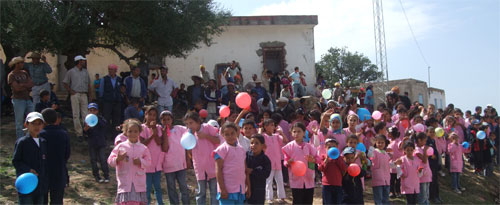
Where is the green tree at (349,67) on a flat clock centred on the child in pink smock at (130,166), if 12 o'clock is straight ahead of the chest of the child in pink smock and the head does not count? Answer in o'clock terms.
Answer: The green tree is roughly at 7 o'clock from the child in pink smock.

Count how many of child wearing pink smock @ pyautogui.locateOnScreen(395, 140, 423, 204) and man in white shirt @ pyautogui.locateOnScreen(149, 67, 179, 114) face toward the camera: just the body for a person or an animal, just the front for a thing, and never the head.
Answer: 2

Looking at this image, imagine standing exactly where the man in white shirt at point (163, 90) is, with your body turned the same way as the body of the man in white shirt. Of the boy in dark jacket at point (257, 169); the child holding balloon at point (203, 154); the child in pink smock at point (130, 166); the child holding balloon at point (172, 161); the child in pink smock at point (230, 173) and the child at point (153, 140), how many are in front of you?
6

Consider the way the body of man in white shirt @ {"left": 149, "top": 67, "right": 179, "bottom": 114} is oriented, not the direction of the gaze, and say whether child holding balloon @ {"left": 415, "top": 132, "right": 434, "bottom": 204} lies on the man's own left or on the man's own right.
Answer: on the man's own left

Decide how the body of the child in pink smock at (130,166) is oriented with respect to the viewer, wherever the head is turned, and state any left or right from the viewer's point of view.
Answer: facing the viewer

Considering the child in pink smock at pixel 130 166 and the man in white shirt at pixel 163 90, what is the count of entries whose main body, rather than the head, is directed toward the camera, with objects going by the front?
2

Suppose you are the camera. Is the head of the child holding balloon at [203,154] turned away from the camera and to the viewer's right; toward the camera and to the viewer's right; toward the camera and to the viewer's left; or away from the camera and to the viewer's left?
toward the camera and to the viewer's left

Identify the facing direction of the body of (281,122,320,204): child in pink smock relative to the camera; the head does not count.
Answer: toward the camera

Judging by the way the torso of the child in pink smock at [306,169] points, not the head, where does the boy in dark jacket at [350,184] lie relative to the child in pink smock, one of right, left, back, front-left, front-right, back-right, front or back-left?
left

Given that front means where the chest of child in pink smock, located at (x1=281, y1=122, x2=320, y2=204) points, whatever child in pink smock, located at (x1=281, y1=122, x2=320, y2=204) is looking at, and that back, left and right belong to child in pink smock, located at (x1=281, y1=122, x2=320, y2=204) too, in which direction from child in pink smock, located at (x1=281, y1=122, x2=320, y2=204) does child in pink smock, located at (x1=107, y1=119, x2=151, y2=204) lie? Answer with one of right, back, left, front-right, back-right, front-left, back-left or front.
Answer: front-right

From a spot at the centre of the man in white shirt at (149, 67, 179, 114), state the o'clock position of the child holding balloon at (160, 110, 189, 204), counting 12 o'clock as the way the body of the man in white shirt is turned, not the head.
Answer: The child holding balloon is roughly at 12 o'clock from the man in white shirt.

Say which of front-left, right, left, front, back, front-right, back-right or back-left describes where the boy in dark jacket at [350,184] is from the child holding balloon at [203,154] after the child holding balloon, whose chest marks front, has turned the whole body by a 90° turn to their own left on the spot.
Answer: front-left

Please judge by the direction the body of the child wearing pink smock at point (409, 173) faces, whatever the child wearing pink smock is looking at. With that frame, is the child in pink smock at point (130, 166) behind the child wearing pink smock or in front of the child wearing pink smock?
in front

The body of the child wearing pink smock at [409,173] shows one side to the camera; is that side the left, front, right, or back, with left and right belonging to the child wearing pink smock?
front

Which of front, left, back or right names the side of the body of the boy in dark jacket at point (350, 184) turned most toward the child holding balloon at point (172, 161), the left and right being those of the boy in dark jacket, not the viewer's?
right

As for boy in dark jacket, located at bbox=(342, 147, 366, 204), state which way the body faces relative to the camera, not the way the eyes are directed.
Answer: toward the camera
